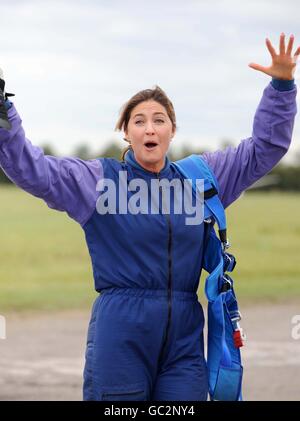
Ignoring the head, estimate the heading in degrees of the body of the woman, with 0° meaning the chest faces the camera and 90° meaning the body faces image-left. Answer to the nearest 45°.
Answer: approximately 315°
